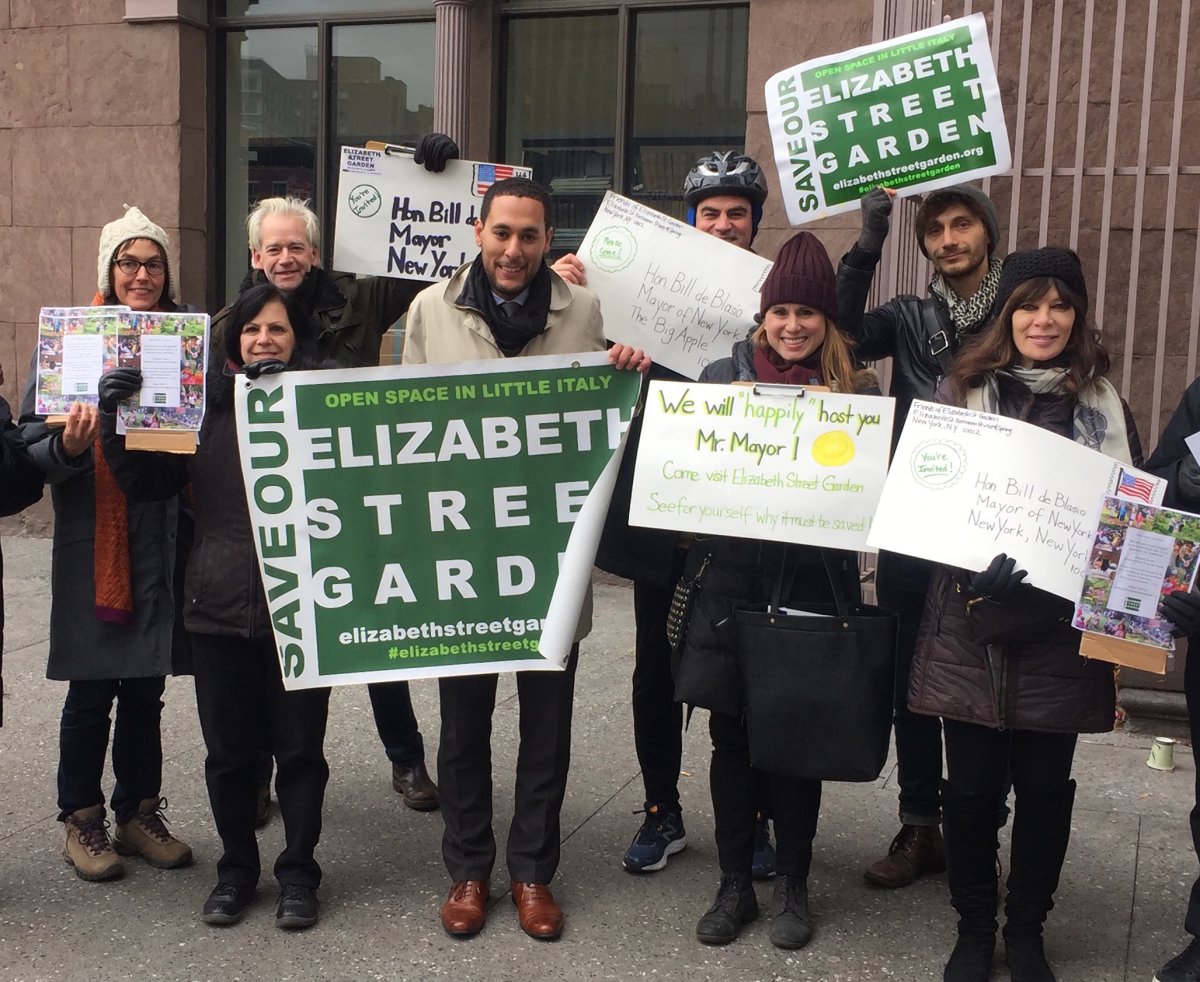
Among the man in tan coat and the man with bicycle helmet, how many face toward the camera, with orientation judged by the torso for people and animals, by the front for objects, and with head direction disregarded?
2

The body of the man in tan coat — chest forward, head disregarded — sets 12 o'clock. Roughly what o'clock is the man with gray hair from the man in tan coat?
The man with gray hair is roughly at 5 o'clock from the man in tan coat.

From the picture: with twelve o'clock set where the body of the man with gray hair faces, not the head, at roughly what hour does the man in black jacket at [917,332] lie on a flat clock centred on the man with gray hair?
The man in black jacket is roughly at 10 o'clock from the man with gray hair.

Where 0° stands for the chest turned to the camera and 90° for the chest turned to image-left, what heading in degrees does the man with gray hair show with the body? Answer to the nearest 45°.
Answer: approximately 0°
